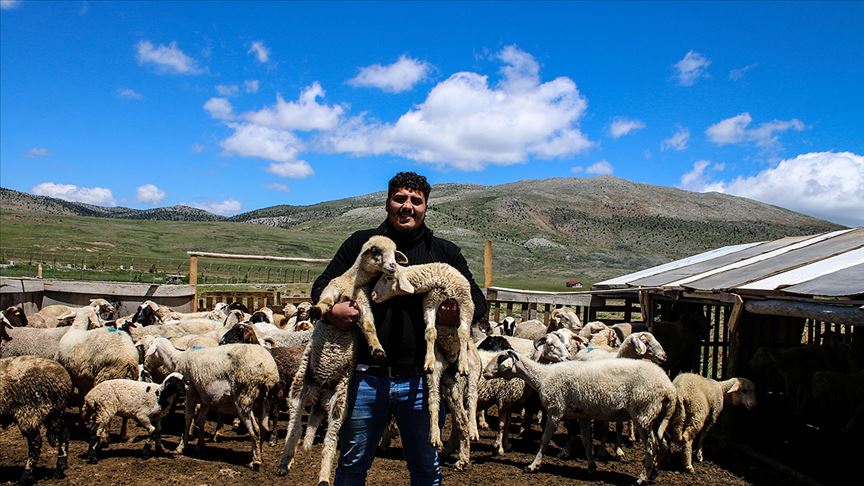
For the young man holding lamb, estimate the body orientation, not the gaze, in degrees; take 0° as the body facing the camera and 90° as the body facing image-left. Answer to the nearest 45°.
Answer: approximately 0°

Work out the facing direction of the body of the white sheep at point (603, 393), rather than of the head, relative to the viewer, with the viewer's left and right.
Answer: facing to the left of the viewer

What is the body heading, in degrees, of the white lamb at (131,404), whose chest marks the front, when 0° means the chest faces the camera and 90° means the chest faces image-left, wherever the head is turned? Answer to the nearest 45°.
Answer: approximately 270°

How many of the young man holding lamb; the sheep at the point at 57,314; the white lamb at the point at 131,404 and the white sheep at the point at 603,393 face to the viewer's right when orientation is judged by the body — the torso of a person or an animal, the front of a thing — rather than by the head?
2

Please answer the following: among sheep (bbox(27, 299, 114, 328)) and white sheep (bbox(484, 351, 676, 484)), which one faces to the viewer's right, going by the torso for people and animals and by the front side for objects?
the sheep

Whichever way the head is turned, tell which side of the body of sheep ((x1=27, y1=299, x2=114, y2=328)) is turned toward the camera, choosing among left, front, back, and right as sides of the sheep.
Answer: right

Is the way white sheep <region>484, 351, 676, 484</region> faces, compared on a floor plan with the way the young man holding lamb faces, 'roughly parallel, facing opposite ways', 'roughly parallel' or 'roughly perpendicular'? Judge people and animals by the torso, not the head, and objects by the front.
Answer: roughly perpendicular

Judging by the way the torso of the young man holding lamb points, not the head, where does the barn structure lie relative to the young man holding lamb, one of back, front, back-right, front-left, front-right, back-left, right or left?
back-left

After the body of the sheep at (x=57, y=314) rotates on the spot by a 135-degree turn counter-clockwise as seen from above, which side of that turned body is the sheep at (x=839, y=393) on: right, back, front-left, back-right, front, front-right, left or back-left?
back
